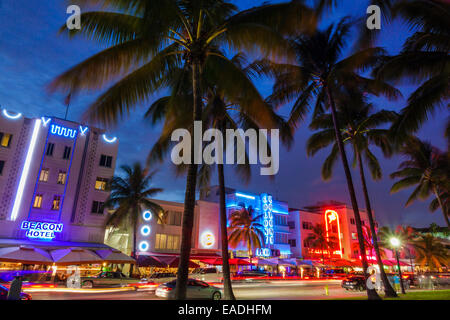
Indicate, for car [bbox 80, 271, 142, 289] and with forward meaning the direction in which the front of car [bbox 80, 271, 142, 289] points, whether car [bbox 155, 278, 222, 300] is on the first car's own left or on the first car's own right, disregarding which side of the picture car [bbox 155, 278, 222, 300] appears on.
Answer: on the first car's own left

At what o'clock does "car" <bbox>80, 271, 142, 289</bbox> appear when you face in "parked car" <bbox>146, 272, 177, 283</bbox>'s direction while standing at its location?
The car is roughly at 12 o'clock from the parked car.

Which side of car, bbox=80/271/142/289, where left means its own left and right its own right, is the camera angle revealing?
left

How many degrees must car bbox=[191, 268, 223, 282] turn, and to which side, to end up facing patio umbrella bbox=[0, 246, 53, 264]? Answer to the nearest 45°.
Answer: approximately 45° to its left

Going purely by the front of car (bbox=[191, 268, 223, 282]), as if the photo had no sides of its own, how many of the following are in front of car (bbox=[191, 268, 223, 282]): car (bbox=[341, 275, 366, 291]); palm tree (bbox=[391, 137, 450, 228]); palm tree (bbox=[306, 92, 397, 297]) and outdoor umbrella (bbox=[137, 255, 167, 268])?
1

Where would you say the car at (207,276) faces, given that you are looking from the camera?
facing to the left of the viewer

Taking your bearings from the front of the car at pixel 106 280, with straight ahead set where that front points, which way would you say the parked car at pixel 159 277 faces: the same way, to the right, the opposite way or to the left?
the same way

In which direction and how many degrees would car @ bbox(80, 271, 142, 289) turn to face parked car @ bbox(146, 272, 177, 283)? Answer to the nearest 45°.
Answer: approximately 180°

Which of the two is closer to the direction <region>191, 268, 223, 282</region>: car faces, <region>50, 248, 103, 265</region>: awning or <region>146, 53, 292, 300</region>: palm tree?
the awning

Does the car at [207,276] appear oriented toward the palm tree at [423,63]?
no

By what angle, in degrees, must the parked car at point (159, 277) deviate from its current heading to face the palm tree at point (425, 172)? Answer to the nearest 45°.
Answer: approximately 180°

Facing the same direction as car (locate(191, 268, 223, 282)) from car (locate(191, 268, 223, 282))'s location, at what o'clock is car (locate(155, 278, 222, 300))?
car (locate(155, 278, 222, 300)) is roughly at 9 o'clock from car (locate(191, 268, 223, 282)).

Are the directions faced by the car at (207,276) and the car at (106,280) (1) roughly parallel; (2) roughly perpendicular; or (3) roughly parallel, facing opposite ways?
roughly parallel

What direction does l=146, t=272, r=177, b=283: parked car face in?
to the viewer's left

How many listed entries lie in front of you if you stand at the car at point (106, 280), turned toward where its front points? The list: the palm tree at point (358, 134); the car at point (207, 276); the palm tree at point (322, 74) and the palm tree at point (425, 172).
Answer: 0

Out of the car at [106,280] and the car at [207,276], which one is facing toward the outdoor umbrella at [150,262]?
the car at [207,276]
